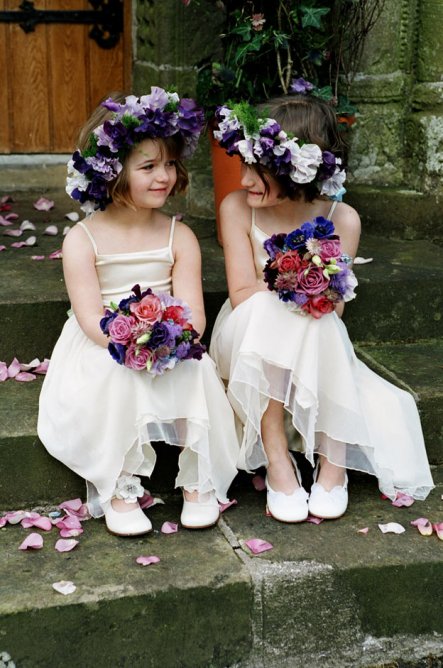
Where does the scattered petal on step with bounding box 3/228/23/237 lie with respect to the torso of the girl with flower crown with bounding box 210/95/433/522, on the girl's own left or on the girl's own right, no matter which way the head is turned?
on the girl's own right

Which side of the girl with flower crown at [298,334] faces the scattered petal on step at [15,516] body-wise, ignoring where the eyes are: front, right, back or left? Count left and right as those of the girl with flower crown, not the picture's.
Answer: right

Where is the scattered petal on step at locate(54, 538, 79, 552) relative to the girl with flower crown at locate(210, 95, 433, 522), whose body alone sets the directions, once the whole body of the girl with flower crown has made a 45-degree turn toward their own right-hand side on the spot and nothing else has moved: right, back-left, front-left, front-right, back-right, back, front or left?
front

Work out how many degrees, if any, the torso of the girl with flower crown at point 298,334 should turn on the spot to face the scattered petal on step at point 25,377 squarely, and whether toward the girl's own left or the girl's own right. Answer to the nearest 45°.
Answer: approximately 90° to the girl's own right

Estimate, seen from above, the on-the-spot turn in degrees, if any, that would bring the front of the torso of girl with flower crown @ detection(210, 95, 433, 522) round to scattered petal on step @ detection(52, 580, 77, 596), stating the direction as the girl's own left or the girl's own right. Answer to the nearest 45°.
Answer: approximately 45° to the girl's own right

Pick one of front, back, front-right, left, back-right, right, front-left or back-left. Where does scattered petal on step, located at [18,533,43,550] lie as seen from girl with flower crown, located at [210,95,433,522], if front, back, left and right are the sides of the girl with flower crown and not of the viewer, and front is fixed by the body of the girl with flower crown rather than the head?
front-right

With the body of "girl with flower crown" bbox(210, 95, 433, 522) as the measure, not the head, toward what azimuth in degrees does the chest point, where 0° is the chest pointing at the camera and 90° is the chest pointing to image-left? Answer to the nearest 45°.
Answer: approximately 0°

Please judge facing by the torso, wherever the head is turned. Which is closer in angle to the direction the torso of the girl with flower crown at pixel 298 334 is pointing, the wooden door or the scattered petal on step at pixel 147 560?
the scattered petal on step

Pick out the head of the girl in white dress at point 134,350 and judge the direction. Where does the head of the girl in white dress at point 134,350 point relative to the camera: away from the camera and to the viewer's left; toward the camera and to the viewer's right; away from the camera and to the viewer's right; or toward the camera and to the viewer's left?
toward the camera and to the viewer's right

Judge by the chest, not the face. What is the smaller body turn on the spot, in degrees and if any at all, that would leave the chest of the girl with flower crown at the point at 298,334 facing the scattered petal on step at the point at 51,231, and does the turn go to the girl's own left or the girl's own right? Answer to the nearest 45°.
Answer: approximately 135° to the girl's own right

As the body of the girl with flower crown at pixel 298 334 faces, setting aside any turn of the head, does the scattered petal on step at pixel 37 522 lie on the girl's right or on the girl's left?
on the girl's right

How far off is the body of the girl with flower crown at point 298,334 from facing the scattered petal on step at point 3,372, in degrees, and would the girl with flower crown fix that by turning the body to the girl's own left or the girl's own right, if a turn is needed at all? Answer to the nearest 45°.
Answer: approximately 90° to the girl's own right

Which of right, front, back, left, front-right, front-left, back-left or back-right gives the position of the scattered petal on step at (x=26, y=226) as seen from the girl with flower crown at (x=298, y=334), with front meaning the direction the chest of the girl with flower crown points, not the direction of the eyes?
back-right
